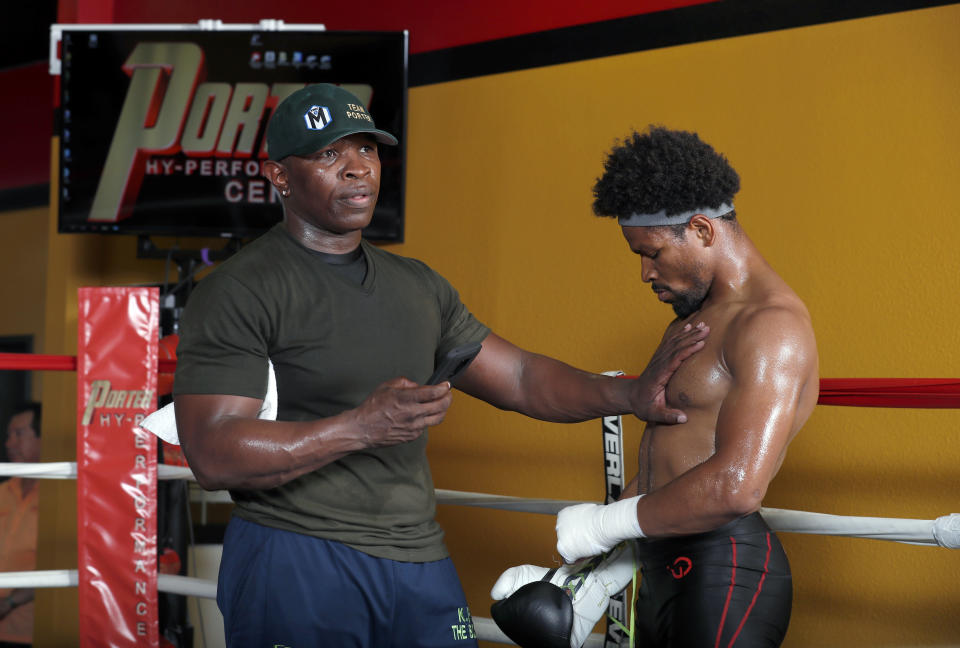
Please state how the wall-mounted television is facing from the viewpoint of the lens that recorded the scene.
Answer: facing the viewer

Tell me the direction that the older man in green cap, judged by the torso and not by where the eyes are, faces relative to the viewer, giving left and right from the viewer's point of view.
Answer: facing the viewer and to the right of the viewer

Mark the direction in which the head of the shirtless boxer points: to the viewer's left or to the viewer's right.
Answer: to the viewer's left

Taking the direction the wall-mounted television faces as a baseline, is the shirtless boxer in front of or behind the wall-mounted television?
in front

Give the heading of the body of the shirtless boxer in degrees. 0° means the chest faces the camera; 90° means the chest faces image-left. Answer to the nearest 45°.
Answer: approximately 90°

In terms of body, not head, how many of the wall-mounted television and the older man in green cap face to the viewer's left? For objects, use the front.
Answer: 0

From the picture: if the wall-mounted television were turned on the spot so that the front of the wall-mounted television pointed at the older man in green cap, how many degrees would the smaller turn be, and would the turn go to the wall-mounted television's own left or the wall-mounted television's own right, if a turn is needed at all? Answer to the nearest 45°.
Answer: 0° — it already faces them

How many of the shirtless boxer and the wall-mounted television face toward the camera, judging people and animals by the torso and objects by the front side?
1

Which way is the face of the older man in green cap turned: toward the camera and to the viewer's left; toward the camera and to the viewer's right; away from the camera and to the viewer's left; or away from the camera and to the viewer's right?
toward the camera and to the viewer's right

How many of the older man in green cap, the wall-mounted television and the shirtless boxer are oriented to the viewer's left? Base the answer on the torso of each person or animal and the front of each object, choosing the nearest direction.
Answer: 1
